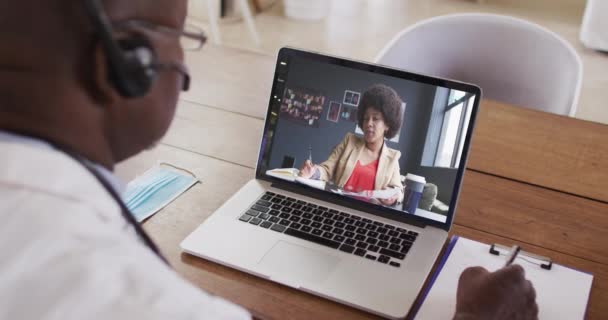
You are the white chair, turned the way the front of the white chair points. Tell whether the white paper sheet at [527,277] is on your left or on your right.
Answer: on your left

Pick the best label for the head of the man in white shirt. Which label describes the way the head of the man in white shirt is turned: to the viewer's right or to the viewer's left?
to the viewer's right

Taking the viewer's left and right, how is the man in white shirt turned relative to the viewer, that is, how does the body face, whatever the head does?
facing away from the viewer and to the right of the viewer

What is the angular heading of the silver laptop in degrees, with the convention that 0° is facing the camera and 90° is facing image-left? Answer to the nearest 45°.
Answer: approximately 45°

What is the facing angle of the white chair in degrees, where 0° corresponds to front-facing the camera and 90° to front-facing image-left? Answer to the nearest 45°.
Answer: approximately 45°

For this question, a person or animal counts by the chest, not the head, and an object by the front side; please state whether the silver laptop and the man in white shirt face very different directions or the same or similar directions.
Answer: very different directions

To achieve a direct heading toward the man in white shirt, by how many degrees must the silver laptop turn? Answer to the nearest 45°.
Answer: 0° — it already faces them
